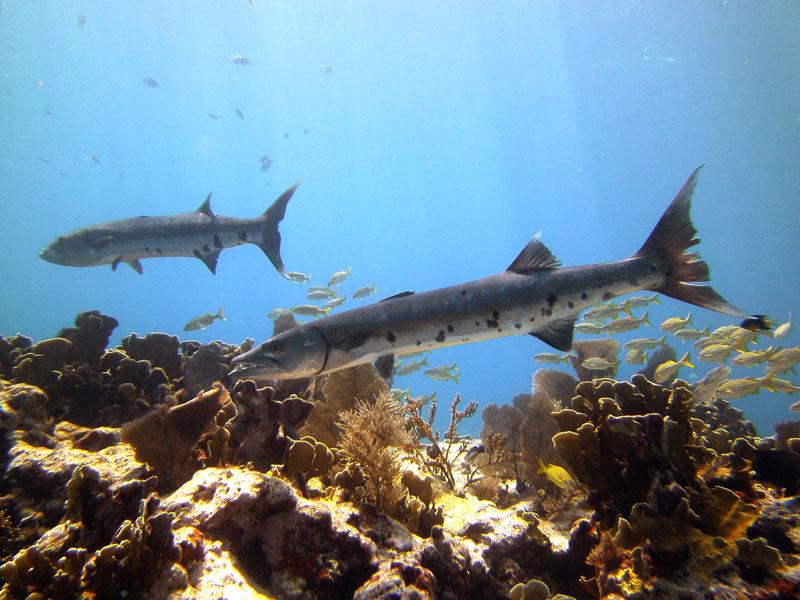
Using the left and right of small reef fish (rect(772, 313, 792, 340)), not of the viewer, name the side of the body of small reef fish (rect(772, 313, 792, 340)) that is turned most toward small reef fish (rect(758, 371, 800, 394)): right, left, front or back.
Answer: left

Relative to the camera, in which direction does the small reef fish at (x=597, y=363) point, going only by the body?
to the viewer's left

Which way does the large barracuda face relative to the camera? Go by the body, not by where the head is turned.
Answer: to the viewer's left

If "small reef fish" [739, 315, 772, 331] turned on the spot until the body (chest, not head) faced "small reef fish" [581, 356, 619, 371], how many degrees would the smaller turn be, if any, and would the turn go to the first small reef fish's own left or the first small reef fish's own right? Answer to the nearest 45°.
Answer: approximately 45° to the first small reef fish's own right

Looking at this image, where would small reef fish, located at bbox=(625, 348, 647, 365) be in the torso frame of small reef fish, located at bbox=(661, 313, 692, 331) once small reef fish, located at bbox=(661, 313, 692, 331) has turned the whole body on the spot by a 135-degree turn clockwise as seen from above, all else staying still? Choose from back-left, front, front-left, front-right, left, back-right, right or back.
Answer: back

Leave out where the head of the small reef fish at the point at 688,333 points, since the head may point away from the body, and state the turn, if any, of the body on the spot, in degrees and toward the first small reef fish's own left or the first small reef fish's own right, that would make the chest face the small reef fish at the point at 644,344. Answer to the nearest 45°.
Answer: approximately 45° to the first small reef fish's own left

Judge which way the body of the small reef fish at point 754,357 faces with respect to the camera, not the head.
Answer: to the viewer's left

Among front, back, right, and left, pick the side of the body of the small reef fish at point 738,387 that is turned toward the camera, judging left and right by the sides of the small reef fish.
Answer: left

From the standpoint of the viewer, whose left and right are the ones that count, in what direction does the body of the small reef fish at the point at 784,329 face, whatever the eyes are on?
facing to the left of the viewer

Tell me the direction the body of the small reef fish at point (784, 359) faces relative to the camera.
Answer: to the viewer's left

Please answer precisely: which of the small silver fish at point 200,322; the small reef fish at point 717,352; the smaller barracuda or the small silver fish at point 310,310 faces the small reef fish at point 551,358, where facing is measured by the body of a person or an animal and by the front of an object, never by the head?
the small reef fish at point 717,352
